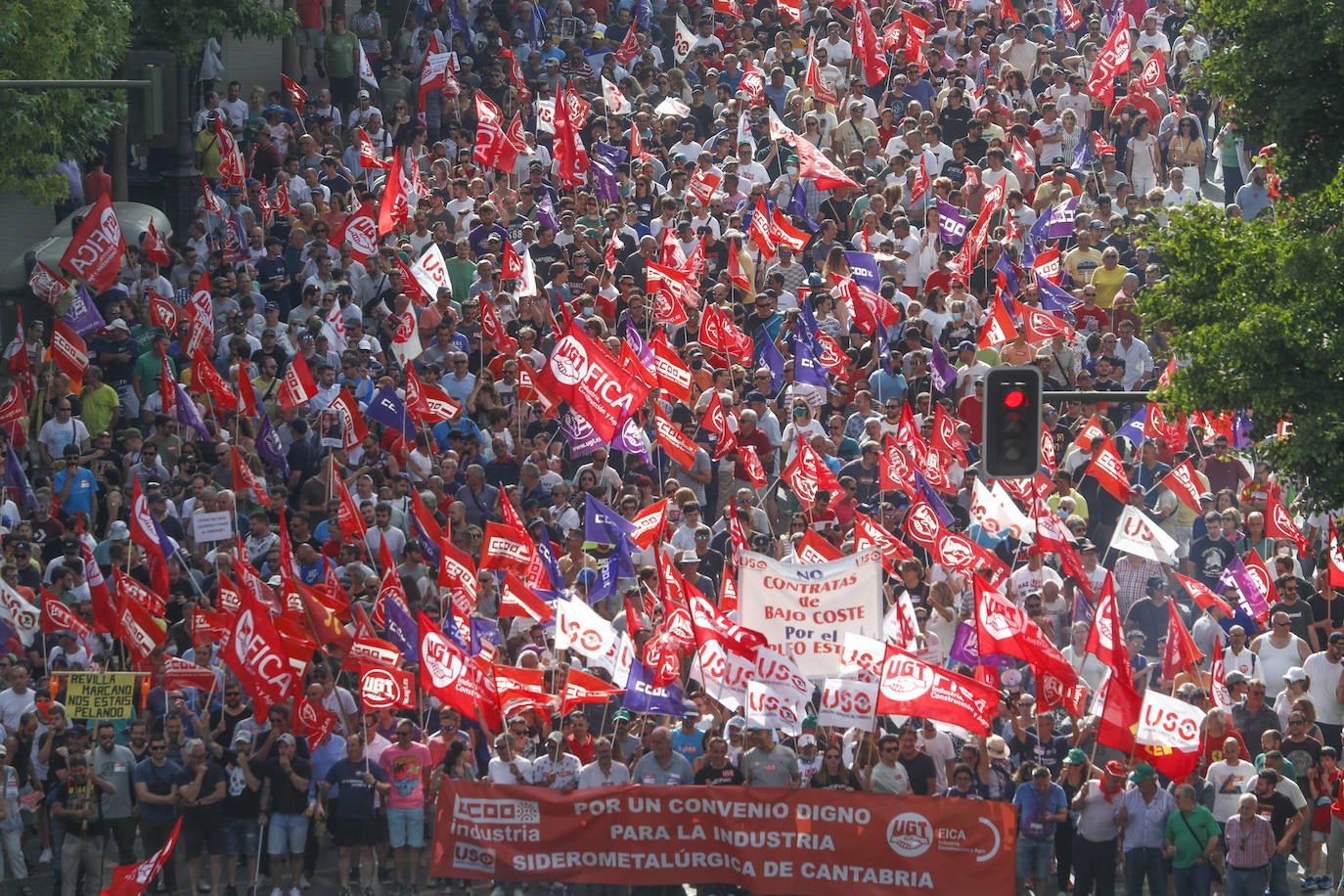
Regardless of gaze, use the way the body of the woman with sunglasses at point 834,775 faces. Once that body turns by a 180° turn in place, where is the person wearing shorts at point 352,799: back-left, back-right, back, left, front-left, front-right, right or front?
left

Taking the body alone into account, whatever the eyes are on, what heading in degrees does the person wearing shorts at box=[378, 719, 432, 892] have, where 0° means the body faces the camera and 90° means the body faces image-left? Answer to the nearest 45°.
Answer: approximately 0°

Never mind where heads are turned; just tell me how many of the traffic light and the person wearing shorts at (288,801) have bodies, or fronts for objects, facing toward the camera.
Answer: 2
